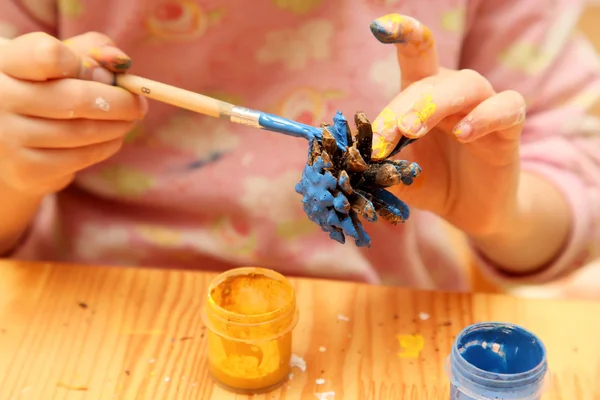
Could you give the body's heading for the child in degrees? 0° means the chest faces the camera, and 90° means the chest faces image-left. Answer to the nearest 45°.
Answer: approximately 0°
